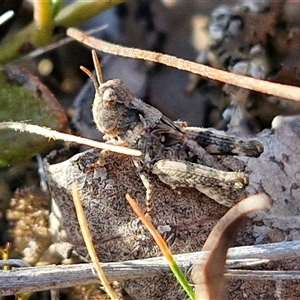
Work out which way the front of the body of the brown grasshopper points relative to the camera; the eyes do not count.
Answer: to the viewer's left
